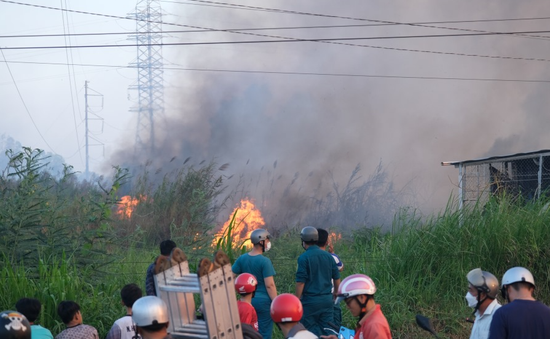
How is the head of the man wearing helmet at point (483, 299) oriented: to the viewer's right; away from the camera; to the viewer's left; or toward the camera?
to the viewer's left

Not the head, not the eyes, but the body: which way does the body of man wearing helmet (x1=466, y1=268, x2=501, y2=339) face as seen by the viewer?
to the viewer's left

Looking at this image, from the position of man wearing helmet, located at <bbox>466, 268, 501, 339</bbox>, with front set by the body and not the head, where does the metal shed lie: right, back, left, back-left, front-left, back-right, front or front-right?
right

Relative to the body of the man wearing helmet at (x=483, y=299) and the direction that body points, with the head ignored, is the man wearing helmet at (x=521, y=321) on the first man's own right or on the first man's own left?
on the first man's own left

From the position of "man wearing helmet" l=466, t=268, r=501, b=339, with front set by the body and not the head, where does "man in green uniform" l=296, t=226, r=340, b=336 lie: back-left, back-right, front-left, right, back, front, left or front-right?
front-right

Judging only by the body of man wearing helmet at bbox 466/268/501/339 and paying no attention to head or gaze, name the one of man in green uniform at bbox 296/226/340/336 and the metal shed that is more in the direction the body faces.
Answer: the man in green uniform

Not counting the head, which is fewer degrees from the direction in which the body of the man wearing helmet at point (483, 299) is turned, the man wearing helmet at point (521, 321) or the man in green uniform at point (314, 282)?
the man in green uniform
